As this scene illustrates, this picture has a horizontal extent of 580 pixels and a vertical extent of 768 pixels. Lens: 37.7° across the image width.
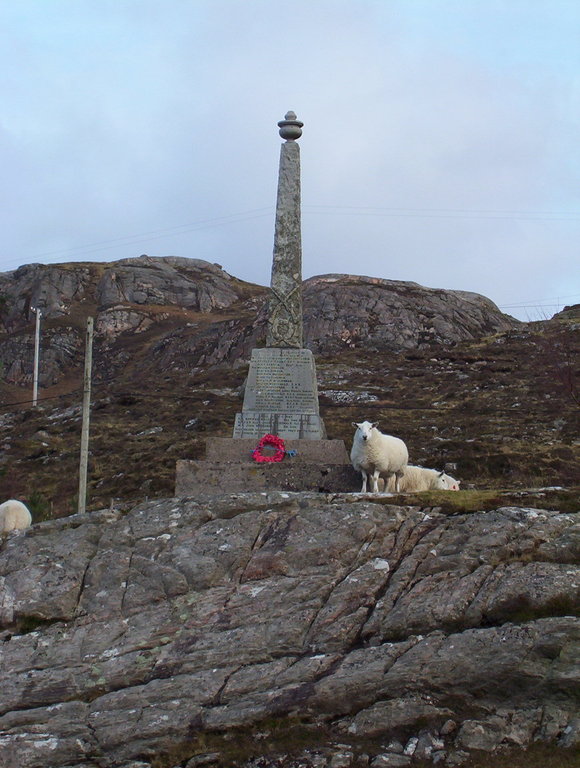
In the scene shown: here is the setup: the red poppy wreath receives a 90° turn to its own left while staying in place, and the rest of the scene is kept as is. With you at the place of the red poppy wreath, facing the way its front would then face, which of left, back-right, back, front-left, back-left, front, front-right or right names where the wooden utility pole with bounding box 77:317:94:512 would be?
back-left

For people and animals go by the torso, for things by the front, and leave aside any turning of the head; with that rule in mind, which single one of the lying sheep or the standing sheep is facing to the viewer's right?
the lying sheep

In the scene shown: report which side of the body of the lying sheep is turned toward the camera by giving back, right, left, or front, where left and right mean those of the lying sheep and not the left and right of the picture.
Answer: right

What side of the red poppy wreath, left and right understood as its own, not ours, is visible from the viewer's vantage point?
front

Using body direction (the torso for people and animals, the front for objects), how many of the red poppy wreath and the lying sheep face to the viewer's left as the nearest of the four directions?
0

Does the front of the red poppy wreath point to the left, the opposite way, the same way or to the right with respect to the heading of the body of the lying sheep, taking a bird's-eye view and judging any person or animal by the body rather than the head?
to the right

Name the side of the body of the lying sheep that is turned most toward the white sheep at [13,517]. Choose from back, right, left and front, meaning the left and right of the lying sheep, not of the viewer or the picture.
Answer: back

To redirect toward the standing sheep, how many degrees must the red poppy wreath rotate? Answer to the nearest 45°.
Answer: approximately 45° to its left
